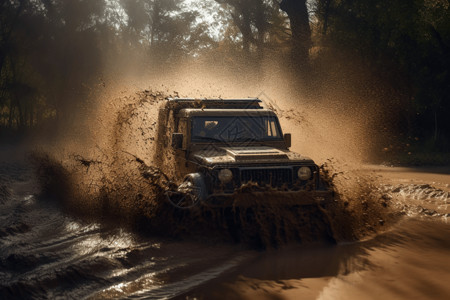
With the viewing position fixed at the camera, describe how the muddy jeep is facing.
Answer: facing the viewer and to the right of the viewer
